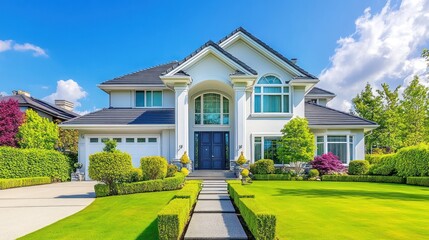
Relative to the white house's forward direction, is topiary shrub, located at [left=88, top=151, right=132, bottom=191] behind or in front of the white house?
in front

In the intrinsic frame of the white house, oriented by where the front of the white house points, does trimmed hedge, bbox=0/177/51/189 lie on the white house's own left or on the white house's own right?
on the white house's own right

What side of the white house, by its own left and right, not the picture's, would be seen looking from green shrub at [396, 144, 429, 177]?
left

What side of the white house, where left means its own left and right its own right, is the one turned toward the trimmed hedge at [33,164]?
right

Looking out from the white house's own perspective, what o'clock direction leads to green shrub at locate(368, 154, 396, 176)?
The green shrub is roughly at 9 o'clock from the white house.

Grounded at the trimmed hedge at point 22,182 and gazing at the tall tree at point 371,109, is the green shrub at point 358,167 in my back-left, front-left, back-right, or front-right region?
front-right

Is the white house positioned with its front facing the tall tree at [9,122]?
no

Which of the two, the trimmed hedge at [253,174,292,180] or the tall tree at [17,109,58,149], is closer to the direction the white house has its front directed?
the trimmed hedge

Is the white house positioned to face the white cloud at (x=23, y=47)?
no

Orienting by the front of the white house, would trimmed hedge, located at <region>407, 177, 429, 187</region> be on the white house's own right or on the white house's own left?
on the white house's own left

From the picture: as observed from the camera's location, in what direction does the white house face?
facing the viewer

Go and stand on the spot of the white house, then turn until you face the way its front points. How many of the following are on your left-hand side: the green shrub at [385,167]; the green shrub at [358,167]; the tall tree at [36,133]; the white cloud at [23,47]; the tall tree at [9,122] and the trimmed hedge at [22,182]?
2
